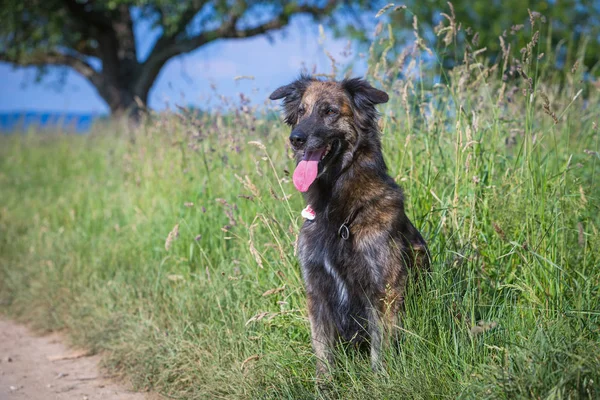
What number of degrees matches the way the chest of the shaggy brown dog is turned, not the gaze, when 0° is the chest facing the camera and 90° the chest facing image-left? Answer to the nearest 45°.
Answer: approximately 45°

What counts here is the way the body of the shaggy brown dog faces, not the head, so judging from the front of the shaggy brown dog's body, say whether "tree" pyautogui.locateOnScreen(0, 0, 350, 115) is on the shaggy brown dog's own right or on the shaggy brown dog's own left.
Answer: on the shaggy brown dog's own right
